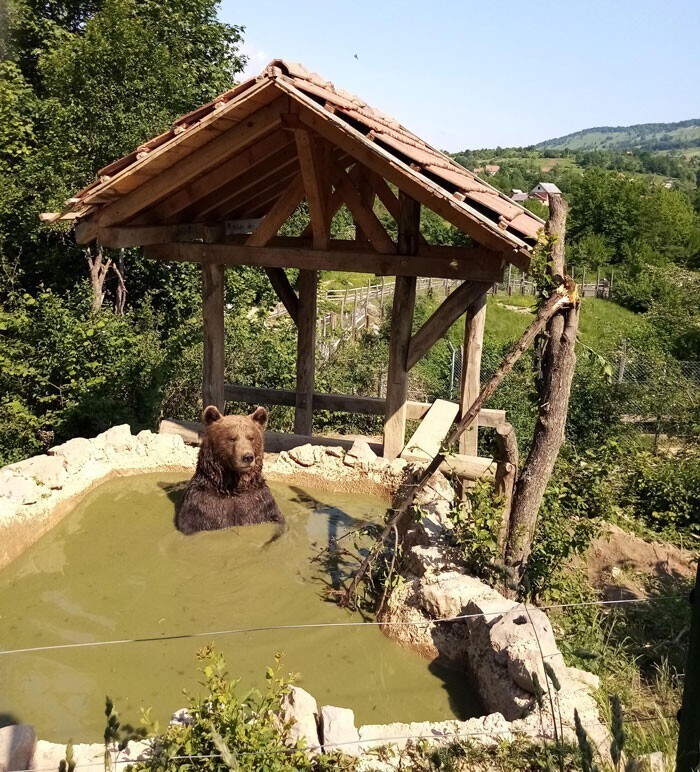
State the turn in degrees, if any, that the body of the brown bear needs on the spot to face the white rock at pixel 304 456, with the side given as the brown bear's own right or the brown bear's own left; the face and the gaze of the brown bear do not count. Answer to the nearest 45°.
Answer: approximately 135° to the brown bear's own left

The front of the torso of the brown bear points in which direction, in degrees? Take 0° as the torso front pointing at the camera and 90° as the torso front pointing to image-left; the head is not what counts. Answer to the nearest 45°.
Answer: approximately 0°

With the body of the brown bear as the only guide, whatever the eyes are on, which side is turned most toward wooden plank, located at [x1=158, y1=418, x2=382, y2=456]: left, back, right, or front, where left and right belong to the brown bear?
back

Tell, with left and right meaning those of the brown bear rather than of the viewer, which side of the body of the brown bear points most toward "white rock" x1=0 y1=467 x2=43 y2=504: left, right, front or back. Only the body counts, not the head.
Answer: right

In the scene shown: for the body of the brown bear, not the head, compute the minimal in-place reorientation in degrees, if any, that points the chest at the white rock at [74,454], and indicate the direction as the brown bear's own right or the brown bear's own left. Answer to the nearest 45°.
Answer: approximately 135° to the brown bear's own right

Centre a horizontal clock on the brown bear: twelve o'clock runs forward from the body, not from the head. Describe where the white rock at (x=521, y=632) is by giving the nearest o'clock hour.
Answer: The white rock is roughly at 11 o'clock from the brown bear.

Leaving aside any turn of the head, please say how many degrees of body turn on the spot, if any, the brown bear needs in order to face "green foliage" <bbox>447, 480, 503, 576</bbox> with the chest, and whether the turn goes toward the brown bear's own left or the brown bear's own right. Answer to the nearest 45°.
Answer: approximately 45° to the brown bear's own left
